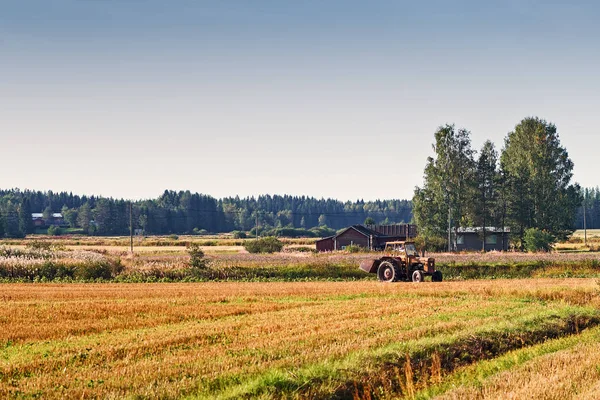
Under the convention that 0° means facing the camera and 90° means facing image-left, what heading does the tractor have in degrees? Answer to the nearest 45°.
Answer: approximately 315°
